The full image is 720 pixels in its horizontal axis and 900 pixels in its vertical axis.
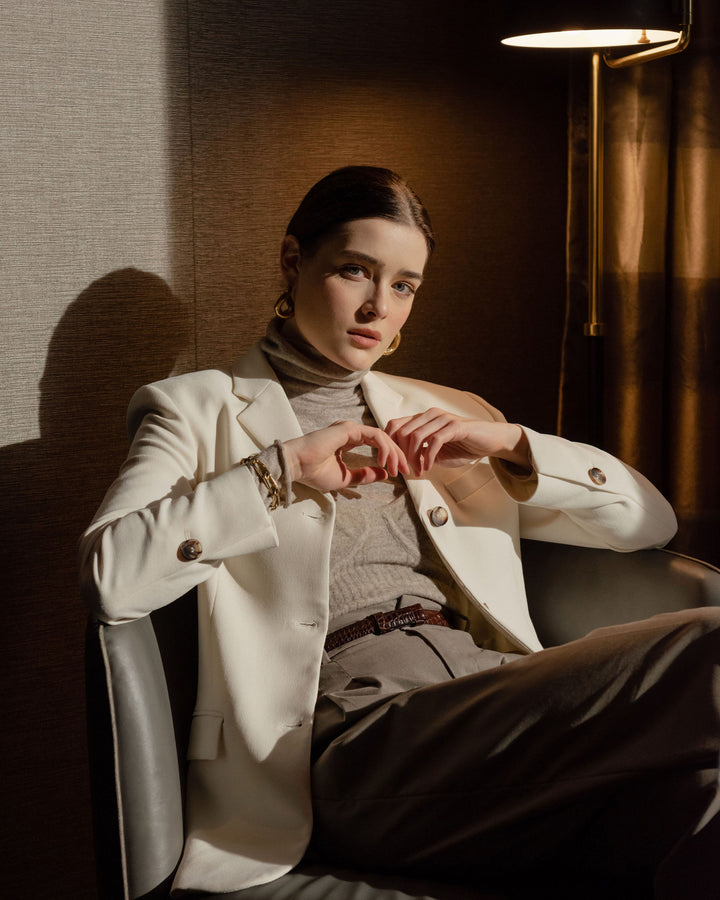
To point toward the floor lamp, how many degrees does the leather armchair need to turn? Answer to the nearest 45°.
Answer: approximately 90° to its left

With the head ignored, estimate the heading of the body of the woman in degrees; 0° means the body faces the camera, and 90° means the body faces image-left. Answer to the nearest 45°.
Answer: approximately 315°

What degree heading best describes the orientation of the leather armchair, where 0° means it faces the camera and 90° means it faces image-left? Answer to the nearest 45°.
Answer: approximately 315°

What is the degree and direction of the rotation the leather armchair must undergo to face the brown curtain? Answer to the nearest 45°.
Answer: approximately 90° to its left

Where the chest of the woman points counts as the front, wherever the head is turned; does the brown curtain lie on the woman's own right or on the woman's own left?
on the woman's own left
